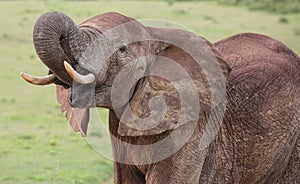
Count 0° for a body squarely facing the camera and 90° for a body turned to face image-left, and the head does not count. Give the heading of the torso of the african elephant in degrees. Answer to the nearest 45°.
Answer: approximately 45°

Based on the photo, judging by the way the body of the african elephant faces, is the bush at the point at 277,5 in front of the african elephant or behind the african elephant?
behind
